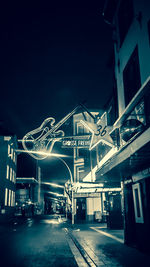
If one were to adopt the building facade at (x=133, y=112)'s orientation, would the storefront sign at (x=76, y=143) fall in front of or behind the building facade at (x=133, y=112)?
in front

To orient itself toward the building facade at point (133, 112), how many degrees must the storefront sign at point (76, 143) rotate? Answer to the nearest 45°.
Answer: approximately 45° to its left

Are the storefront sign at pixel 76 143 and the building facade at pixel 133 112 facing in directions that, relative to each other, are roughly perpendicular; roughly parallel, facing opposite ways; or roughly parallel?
roughly perpendicular

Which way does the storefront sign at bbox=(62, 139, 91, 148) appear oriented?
toward the camera

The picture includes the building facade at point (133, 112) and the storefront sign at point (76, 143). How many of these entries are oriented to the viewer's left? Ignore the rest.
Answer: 1

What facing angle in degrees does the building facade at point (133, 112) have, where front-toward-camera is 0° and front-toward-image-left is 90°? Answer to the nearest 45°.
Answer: approximately 90°
